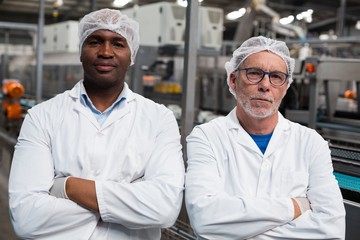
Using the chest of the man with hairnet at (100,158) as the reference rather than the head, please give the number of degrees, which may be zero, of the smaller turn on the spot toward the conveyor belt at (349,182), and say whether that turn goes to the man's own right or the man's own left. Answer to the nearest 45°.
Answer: approximately 90° to the man's own left

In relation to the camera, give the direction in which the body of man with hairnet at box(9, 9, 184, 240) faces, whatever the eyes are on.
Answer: toward the camera

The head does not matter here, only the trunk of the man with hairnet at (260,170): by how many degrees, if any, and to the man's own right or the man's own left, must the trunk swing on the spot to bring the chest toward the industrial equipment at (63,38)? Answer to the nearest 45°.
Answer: approximately 135° to the man's own right

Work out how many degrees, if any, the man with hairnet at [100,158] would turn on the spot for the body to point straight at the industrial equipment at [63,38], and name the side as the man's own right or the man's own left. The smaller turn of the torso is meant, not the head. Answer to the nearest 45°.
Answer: approximately 180°

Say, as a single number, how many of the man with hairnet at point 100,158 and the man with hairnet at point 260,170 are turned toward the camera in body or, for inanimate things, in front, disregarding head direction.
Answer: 2

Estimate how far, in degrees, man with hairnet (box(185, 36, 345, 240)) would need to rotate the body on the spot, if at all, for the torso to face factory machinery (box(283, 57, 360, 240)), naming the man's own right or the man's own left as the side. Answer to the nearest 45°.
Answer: approximately 180°

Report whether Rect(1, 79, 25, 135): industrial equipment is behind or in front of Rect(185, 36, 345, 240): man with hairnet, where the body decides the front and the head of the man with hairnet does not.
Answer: behind

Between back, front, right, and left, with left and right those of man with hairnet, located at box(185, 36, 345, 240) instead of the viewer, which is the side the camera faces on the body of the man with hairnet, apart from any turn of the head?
front

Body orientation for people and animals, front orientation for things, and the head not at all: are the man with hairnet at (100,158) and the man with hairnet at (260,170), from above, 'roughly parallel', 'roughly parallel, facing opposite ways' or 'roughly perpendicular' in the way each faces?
roughly parallel

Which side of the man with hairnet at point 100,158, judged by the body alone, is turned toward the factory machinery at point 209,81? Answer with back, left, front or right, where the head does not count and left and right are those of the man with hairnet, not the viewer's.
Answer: back

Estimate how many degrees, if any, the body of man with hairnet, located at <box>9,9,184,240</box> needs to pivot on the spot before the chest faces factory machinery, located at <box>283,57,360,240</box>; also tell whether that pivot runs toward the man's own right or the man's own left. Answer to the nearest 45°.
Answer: approximately 135° to the man's own left

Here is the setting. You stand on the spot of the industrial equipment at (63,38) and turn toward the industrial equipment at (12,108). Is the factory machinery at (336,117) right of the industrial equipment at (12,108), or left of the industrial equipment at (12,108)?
left
